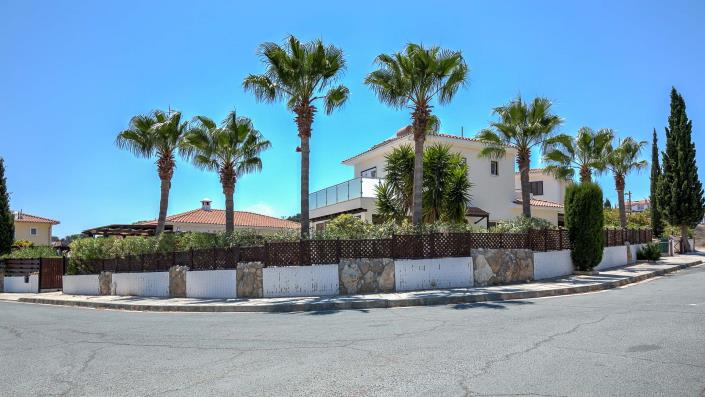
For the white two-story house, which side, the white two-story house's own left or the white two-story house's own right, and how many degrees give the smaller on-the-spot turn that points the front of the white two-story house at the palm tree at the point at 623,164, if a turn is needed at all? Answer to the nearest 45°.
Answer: approximately 135° to the white two-story house's own left

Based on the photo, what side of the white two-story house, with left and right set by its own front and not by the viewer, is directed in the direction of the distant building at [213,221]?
right

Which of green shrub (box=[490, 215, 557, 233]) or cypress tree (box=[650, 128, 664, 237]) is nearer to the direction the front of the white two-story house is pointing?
the green shrub

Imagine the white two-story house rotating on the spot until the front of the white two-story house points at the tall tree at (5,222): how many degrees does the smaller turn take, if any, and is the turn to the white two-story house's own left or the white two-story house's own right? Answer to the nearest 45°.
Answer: approximately 45° to the white two-story house's own right

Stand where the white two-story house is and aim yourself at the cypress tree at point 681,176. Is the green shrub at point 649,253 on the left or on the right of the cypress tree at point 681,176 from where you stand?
right

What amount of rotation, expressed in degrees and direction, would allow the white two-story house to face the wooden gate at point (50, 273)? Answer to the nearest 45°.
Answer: approximately 45° to its right

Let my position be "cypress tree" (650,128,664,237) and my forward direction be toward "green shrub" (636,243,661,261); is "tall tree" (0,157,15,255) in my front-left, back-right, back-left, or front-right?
front-right

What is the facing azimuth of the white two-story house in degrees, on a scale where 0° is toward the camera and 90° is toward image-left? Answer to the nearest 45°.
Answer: approximately 45°

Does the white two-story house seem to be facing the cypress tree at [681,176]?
no

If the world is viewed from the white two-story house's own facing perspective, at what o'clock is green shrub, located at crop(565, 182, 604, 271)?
The green shrub is roughly at 10 o'clock from the white two-story house.

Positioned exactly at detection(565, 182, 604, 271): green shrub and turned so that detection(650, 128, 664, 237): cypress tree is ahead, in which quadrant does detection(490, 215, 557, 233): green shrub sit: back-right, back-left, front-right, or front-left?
back-left
